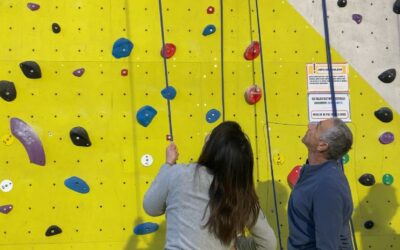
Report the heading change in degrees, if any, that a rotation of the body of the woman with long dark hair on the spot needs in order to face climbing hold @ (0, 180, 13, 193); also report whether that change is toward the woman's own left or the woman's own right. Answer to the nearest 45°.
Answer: approximately 45° to the woman's own left

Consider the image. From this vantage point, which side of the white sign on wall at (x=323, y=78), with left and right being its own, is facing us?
front

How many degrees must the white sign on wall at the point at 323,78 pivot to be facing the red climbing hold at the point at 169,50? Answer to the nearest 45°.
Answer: approximately 45° to its right

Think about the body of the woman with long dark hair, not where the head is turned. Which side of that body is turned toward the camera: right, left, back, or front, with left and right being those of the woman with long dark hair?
back

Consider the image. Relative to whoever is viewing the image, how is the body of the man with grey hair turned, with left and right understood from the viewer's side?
facing to the left of the viewer

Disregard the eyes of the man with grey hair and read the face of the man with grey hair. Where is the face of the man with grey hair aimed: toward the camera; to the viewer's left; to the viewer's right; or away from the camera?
to the viewer's left

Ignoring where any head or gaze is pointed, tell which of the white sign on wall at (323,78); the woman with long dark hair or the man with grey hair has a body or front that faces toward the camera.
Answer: the white sign on wall

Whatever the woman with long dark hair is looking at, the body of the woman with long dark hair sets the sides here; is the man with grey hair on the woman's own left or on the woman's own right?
on the woman's own right

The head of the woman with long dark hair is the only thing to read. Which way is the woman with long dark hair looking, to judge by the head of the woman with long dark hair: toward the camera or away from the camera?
away from the camera
